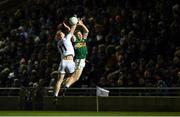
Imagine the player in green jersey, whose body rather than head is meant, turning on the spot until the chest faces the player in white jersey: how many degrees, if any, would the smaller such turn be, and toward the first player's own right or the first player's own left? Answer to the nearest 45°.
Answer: approximately 45° to the first player's own right

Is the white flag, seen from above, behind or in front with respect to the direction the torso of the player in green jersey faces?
behind

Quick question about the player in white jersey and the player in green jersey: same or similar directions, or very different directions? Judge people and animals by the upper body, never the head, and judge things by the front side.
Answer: very different directions

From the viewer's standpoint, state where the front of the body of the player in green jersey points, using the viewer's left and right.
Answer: facing the viewer and to the left of the viewer

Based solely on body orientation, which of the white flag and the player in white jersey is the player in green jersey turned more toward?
the player in white jersey

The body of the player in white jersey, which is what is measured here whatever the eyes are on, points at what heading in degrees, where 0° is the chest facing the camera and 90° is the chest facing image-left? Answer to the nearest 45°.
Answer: approximately 225°

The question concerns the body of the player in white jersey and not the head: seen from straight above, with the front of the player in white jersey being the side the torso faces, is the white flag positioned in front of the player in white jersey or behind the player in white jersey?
in front

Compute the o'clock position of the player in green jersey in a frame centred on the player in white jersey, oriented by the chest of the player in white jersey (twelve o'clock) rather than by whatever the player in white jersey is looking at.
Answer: The player in green jersey is roughly at 2 o'clock from the player in white jersey.
